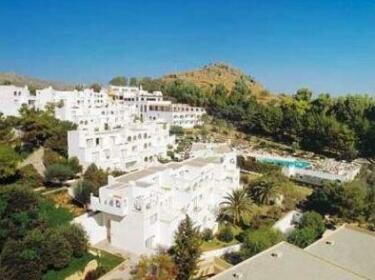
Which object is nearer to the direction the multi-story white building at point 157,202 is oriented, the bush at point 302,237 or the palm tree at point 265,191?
the bush

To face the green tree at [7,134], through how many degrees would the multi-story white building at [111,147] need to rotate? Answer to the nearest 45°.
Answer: approximately 135° to its right

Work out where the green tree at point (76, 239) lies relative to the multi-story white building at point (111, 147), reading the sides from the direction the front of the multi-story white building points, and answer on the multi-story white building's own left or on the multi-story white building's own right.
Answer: on the multi-story white building's own right

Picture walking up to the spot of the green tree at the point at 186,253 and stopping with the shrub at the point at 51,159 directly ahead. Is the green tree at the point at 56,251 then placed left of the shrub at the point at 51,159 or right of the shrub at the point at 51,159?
left

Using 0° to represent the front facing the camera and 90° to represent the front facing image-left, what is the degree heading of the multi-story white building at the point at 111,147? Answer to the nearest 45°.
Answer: approximately 315°
